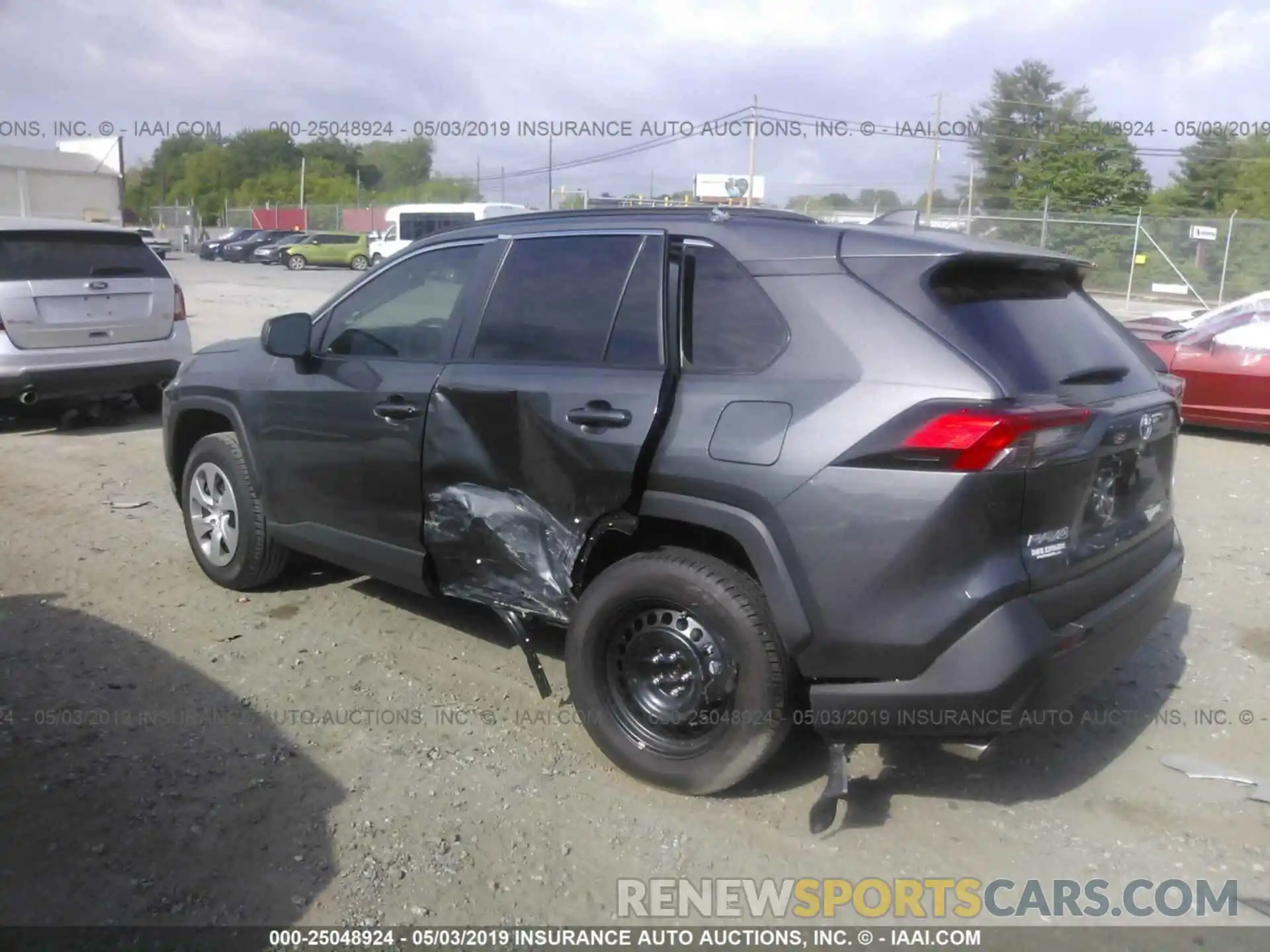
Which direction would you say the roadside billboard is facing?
toward the camera

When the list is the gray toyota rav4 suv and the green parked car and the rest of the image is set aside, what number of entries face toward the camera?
0

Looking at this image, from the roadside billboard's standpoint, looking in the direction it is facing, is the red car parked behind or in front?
in front

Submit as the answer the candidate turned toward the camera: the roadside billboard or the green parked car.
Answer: the roadside billboard

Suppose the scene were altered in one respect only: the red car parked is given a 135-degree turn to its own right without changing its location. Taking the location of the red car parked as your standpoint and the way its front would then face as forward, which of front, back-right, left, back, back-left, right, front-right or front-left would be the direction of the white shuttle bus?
left

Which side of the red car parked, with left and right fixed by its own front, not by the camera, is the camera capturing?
left

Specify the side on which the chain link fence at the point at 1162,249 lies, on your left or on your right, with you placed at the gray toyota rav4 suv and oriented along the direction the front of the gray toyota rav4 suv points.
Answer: on your right

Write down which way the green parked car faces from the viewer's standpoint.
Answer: facing to the left of the viewer

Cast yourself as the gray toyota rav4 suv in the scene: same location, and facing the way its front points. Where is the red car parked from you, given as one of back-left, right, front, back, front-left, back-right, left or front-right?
right

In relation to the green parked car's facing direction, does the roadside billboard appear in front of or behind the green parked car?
behind

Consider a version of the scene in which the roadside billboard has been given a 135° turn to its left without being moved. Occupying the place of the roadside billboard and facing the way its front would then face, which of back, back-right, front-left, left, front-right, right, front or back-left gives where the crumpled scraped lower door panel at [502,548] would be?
back-right

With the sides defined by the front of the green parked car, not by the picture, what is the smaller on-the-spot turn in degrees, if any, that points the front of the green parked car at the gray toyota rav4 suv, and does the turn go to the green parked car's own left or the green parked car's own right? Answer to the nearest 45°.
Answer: approximately 90° to the green parked car's own left

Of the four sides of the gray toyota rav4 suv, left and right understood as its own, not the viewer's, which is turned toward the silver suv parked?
front

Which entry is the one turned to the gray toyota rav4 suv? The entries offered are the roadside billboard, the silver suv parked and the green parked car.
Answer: the roadside billboard

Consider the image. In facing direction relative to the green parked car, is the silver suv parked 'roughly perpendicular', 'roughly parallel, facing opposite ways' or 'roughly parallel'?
roughly perpendicular

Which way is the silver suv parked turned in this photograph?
away from the camera

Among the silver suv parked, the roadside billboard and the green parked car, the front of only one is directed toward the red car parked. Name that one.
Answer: the roadside billboard

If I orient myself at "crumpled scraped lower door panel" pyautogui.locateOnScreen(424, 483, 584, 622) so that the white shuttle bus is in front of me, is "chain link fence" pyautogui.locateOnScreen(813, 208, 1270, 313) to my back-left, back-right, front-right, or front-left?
front-right

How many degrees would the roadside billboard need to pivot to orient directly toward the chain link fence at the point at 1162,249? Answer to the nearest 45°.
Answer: approximately 45° to its left
